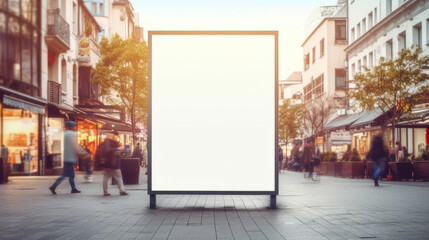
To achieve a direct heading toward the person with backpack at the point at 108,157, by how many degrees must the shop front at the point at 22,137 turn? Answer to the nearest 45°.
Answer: approximately 45° to its right

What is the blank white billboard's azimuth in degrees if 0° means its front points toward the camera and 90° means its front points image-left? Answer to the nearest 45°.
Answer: approximately 0°

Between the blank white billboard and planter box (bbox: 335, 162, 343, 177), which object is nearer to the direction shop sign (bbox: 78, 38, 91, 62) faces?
the blank white billboard
